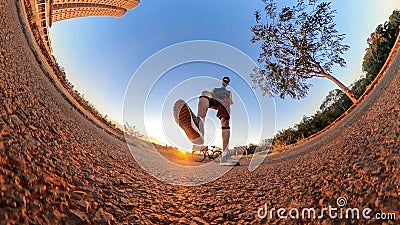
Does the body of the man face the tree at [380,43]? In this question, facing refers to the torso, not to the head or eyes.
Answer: no

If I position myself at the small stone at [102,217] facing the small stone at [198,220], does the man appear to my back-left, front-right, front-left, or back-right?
front-left
